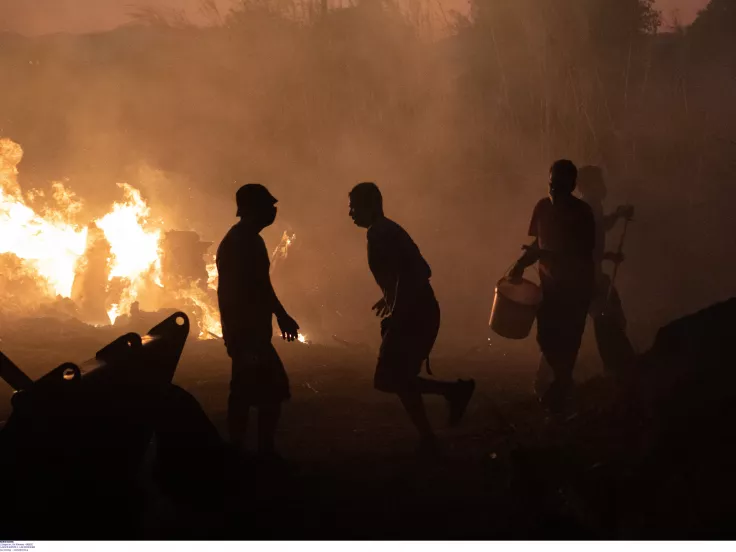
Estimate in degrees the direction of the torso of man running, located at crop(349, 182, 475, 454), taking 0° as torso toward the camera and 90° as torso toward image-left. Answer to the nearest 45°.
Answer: approximately 90°

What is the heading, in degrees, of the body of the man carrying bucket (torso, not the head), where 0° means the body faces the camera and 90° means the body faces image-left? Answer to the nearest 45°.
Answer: approximately 45°

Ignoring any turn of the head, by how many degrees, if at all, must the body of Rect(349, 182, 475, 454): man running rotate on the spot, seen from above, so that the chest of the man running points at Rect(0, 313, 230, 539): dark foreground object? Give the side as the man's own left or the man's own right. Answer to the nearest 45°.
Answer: approximately 45° to the man's own left

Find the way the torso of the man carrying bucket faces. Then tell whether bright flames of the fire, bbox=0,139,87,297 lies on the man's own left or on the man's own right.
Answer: on the man's own right

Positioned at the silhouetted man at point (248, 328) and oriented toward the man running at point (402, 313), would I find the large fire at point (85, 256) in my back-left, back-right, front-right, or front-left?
back-left

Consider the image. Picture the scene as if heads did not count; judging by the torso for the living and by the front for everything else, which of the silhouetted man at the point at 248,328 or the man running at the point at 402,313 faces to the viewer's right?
the silhouetted man

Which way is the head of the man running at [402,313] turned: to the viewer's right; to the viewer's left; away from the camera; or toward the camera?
to the viewer's left

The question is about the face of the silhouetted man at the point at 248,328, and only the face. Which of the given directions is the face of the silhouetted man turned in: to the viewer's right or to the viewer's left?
to the viewer's right

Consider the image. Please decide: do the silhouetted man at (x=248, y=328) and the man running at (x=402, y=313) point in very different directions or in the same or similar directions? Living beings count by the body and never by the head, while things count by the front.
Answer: very different directions

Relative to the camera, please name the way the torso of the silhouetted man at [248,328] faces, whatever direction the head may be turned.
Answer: to the viewer's right

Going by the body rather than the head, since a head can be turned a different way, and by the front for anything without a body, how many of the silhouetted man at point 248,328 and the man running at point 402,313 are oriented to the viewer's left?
1
